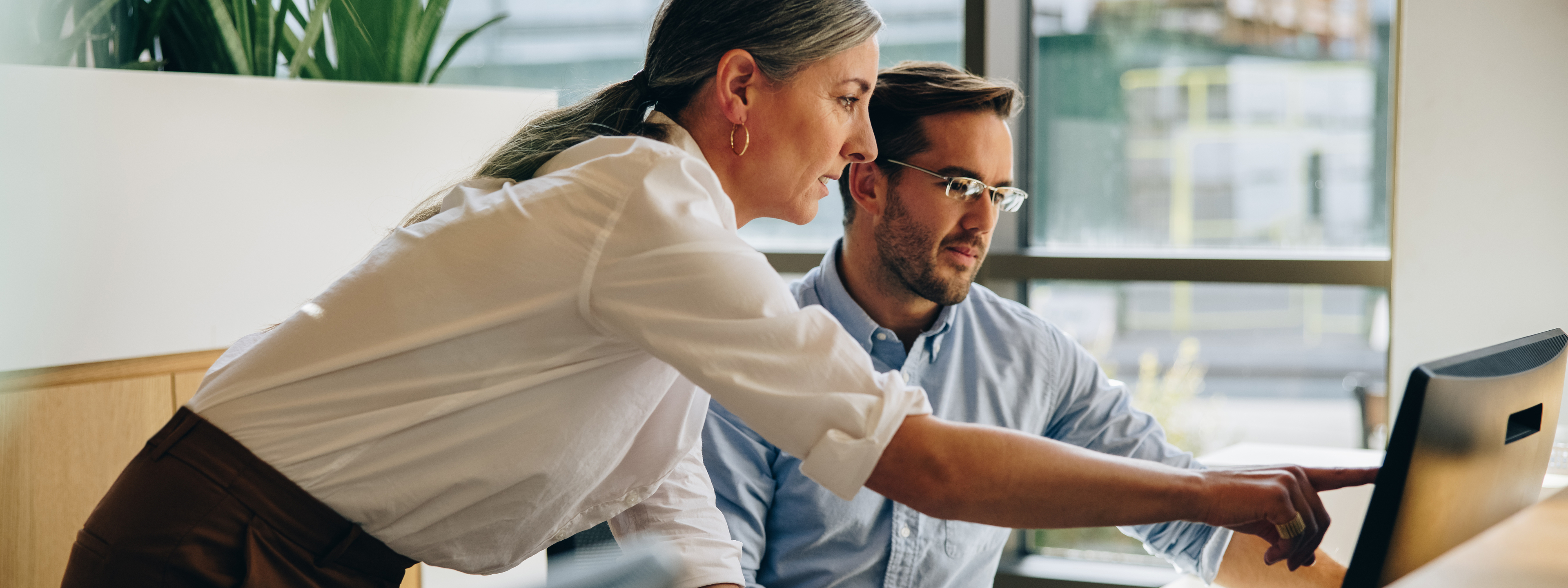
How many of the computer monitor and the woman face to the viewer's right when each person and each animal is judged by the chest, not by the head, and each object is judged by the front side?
1

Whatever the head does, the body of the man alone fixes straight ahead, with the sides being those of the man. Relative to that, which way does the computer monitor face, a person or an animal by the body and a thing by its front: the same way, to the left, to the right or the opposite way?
the opposite way

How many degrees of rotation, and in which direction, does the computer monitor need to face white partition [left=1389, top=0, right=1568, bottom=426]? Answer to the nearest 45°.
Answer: approximately 45° to its right

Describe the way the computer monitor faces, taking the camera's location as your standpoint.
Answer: facing away from the viewer and to the left of the viewer

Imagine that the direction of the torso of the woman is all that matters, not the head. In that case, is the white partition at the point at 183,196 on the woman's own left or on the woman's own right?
on the woman's own left

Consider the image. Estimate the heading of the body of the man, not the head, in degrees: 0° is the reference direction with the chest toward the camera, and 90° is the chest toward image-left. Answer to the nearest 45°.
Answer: approximately 315°

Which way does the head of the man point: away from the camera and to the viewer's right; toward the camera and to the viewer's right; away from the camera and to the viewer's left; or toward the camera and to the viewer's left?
toward the camera and to the viewer's right

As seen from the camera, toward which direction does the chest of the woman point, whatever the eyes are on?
to the viewer's right
